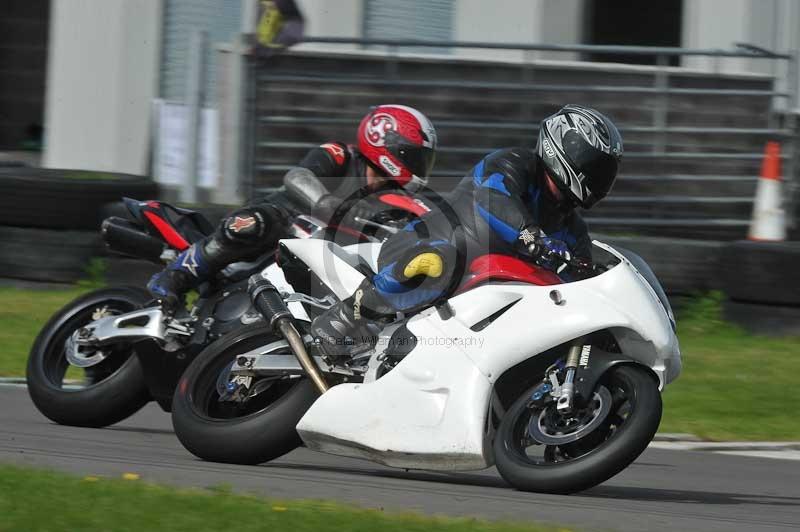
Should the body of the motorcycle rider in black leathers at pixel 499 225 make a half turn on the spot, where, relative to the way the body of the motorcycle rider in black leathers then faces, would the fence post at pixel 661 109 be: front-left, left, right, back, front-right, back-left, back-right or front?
front-right

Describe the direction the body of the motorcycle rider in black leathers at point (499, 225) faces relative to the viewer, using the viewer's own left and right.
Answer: facing the viewer and to the right of the viewer

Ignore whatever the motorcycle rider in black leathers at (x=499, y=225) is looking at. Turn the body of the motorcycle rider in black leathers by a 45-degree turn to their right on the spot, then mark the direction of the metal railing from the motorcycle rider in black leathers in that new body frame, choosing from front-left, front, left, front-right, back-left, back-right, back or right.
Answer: back

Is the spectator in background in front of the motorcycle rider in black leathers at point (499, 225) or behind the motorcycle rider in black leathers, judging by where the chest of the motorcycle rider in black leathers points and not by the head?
behind

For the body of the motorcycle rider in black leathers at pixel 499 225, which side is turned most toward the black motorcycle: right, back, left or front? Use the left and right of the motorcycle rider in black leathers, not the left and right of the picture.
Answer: back
